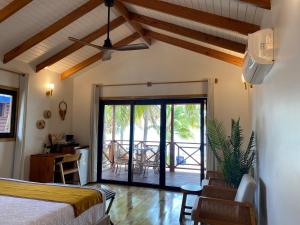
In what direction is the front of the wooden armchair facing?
to the viewer's left

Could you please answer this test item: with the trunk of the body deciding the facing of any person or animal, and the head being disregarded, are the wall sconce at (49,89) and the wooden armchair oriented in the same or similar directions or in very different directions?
very different directions

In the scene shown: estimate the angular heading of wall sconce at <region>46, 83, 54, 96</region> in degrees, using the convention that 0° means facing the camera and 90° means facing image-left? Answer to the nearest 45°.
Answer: approximately 315°

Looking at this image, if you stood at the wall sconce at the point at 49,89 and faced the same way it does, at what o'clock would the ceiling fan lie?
The ceiling fan is roughly at 1 o'clock from the wall sconce.

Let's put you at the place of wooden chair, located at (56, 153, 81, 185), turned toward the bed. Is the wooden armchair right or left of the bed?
left

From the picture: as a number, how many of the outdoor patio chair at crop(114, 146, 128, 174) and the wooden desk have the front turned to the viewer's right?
2

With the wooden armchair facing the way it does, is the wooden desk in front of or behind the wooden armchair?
in front

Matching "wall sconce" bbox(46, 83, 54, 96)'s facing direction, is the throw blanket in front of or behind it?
in front

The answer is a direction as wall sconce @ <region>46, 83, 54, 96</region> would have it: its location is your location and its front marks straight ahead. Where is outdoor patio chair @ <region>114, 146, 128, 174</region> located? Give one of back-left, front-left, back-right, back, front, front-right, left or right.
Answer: front-left

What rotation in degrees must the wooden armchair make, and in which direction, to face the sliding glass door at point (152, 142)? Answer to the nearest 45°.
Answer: approximately 45° to its right

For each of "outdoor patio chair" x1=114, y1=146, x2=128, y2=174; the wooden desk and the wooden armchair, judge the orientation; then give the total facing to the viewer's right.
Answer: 2

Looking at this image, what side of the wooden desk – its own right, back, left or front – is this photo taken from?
right

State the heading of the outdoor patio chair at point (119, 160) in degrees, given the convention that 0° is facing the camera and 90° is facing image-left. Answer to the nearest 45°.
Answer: approximately 270°
